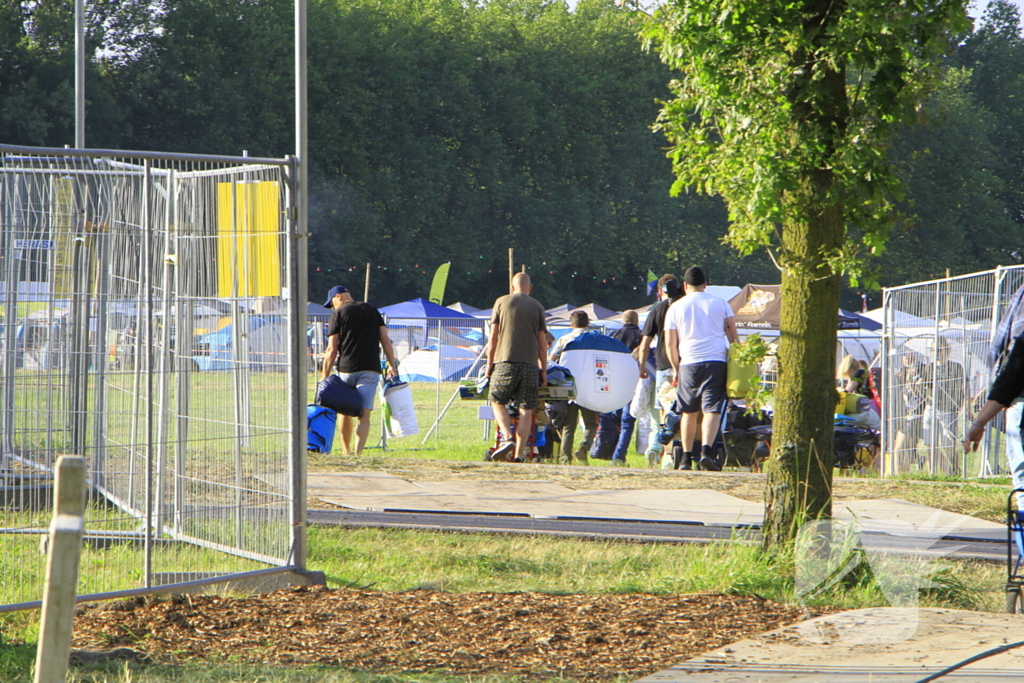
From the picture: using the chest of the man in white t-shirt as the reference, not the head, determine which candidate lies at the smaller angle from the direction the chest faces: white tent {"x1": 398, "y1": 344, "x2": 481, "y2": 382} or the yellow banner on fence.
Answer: the white tent

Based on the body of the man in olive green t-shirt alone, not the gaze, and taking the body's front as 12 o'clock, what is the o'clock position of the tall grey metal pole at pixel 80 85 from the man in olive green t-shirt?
The tall grey metal pole is roughly at 8 o'clock from the man in olive green t-shirt.

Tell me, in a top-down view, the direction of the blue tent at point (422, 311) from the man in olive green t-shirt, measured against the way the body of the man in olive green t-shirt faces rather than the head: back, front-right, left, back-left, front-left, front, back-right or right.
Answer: front

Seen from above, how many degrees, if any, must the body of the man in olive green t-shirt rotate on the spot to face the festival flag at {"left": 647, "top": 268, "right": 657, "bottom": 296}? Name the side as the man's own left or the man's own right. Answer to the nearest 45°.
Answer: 0° — they already face it

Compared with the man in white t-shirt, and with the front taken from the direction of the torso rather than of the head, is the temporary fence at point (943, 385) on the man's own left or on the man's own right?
on the man's own right

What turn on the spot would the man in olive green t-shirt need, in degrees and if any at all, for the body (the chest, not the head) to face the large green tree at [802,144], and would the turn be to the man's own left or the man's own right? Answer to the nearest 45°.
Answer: approximately 180°

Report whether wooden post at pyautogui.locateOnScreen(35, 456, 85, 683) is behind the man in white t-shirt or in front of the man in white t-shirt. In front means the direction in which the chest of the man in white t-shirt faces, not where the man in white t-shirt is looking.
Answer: behind

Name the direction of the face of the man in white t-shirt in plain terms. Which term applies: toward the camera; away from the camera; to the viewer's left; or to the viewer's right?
away from the camera

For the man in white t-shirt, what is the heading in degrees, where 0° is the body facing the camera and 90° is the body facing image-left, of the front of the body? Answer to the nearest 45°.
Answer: approximately 180°

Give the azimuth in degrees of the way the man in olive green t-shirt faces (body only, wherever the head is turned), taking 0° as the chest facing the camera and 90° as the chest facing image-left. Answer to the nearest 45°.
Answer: approximately 180°

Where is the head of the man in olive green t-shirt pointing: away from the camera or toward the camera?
away from the camera

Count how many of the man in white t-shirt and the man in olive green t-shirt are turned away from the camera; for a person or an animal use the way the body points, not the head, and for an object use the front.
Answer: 2

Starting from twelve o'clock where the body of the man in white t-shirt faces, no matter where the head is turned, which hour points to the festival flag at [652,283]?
The festival flag is roughly at 12 o'clock from the man in white t-shirt.

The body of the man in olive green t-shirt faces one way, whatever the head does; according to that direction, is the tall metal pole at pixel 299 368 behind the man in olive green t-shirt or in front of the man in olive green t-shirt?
behind
